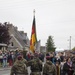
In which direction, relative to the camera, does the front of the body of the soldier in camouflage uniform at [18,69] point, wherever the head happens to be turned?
away from the camera

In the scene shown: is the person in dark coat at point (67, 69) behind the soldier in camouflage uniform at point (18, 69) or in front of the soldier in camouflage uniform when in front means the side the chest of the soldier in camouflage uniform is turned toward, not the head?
in front
